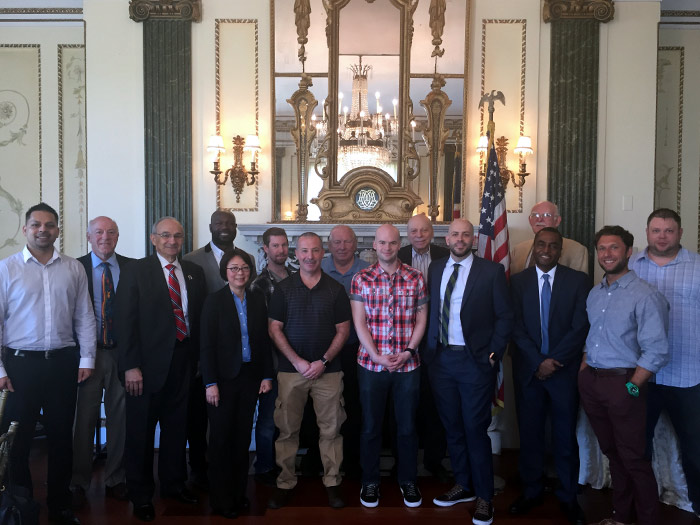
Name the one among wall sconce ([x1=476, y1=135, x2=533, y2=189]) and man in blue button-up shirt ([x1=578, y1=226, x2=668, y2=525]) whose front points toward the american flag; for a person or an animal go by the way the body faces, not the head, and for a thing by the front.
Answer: the wall sconce

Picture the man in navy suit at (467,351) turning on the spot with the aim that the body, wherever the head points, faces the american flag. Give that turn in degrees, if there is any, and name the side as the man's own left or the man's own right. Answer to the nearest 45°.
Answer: approximately 135° to the man's own right

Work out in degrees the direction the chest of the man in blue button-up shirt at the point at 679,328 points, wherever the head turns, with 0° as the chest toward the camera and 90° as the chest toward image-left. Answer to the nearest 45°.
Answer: approximately 0°

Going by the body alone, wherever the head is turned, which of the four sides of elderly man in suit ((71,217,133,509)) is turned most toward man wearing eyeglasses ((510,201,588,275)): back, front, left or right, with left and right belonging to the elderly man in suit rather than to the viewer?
left

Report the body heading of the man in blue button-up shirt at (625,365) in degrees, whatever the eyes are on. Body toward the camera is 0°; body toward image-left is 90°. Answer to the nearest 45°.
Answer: approximately 45°

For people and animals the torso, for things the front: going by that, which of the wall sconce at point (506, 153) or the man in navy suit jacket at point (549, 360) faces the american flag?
the wall sconce

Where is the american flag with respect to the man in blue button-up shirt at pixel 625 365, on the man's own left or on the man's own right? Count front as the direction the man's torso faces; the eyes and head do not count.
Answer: on the man's own right
